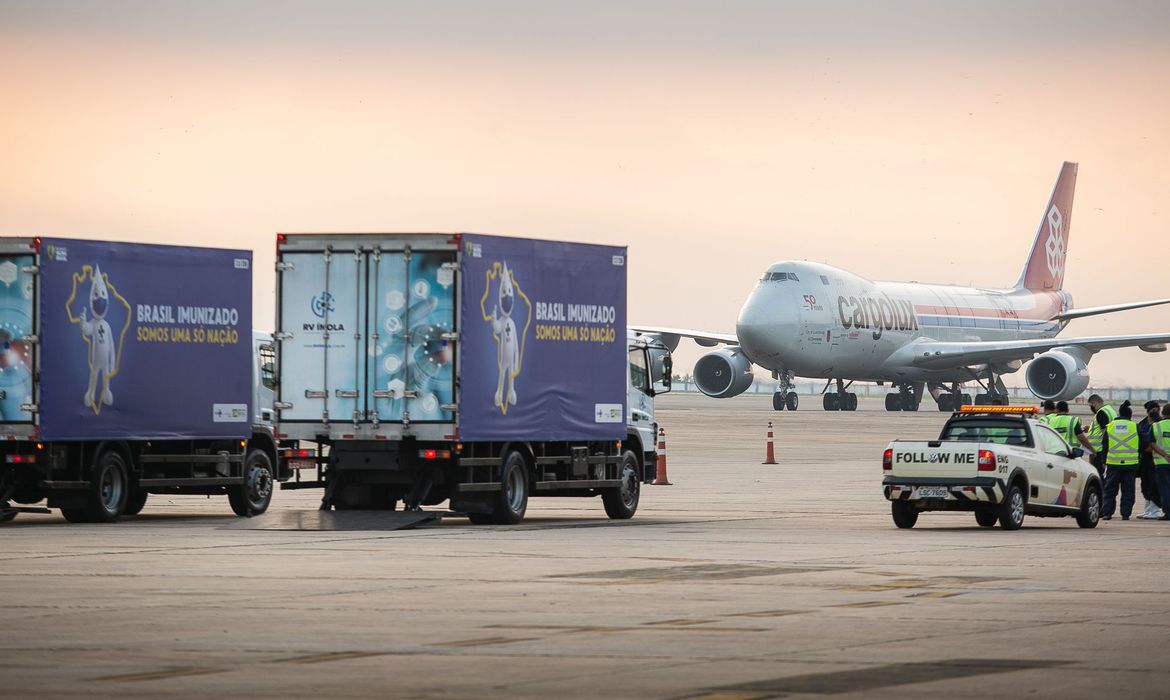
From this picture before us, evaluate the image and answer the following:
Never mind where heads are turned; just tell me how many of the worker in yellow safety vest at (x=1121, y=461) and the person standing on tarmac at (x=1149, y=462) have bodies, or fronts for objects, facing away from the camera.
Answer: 1

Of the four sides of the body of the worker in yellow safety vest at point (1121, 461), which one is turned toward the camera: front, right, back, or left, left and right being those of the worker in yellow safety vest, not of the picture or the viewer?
back

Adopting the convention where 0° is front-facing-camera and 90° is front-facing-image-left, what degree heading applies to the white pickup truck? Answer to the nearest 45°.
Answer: approximately 225°

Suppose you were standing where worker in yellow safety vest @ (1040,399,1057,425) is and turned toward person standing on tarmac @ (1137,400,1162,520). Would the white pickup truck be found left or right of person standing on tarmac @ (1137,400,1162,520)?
right

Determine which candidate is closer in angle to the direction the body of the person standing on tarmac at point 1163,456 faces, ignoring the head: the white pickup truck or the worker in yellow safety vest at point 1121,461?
the worker in yellow safety vest
